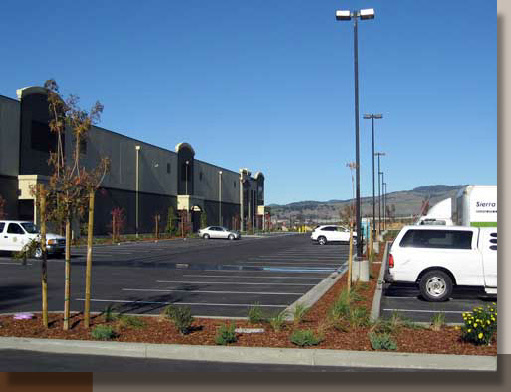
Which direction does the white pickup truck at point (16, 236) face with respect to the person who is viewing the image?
facing the viewer and to the right of the viewer

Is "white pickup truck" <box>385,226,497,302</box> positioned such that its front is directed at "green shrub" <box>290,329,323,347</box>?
no

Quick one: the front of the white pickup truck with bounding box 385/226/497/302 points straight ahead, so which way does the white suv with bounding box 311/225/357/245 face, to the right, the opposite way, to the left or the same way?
the same way

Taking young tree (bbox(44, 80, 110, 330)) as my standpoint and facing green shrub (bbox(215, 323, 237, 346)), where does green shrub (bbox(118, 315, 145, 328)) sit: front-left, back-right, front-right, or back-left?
front-left

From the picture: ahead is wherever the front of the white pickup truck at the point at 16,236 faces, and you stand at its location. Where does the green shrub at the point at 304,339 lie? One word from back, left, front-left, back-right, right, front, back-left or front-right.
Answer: front-right

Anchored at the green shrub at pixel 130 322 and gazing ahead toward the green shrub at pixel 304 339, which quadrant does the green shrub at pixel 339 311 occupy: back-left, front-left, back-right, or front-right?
front-left

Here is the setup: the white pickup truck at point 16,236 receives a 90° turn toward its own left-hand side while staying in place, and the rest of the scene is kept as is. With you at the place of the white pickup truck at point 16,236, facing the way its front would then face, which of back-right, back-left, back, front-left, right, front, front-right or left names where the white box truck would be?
right

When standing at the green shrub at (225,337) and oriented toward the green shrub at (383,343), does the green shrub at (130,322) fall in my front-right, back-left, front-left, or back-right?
back-left
